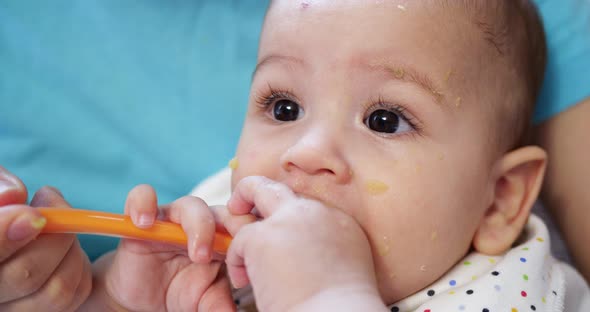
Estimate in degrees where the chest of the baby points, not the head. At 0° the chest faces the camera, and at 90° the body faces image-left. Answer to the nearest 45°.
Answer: approximately 45°
